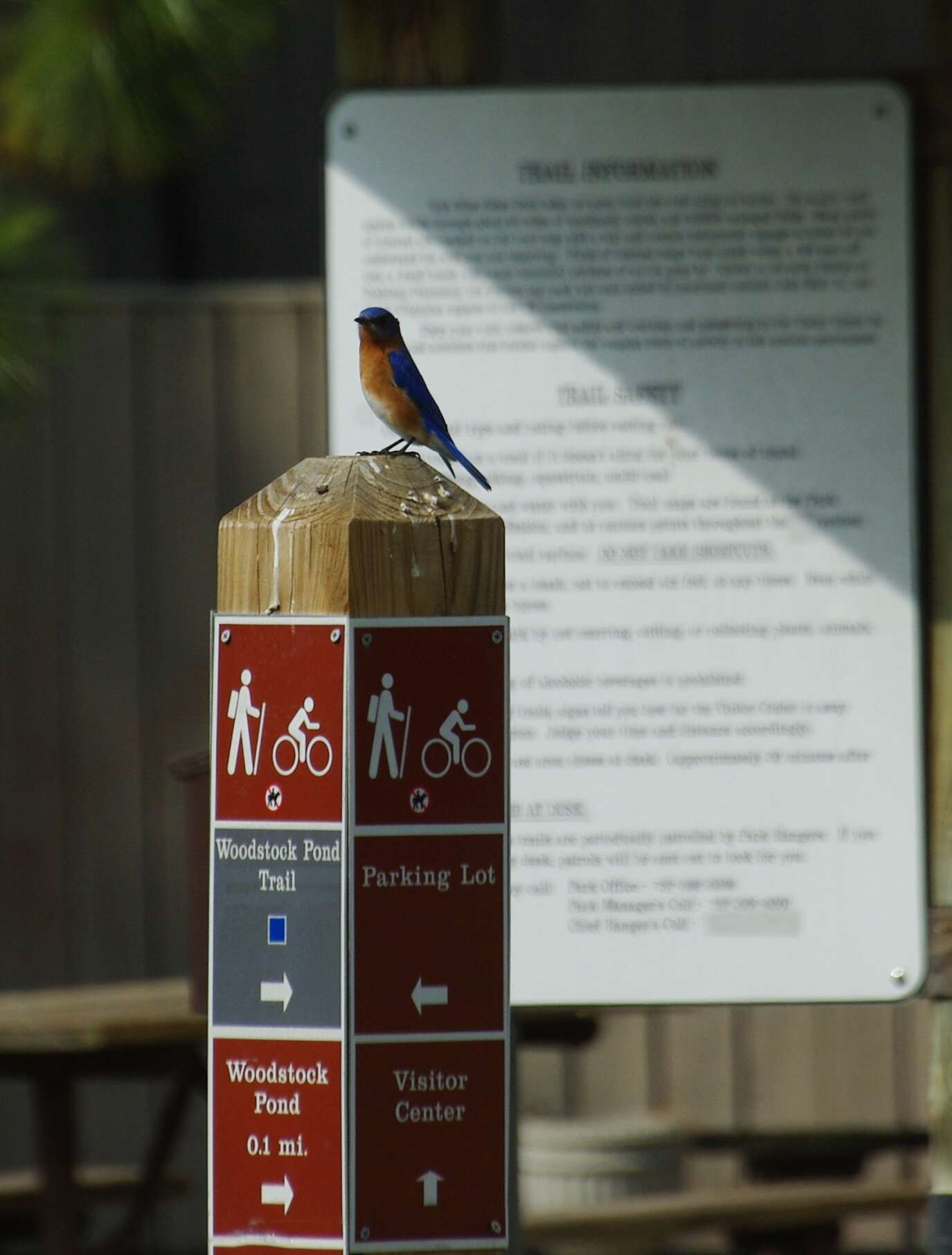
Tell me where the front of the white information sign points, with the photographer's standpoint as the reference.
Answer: facing the viewer

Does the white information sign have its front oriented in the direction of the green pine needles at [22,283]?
no

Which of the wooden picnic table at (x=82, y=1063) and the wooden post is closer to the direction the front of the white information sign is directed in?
the wooden post

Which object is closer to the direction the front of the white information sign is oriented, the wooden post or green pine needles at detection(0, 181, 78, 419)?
the wooden post

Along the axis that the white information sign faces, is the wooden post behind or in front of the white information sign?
in front

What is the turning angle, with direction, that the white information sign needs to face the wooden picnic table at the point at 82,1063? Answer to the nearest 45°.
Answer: approximately 135° to its right

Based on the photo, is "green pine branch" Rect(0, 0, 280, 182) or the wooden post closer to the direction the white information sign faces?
the wooden post
